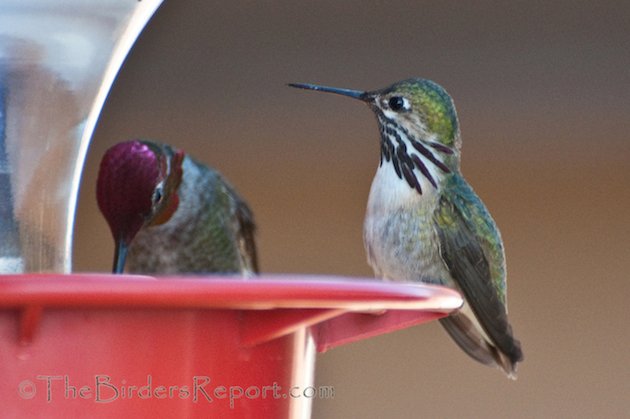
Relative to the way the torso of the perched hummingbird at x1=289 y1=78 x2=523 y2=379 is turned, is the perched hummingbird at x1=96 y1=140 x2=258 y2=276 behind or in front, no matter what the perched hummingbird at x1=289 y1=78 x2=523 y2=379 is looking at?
in front

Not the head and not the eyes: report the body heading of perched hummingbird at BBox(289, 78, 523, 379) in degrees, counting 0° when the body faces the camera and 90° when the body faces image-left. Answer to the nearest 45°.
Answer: approximately 90°

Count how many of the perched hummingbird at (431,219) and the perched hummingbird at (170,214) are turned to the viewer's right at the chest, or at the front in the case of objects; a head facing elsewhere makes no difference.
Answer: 0
